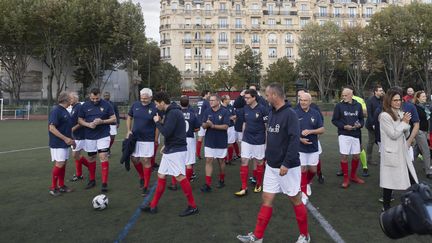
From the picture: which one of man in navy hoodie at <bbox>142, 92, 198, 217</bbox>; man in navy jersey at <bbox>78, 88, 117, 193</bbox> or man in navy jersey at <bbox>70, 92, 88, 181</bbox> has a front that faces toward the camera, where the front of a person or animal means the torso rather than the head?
man in navy jersey at <bbox>78, 88, 117, 193</bbox>

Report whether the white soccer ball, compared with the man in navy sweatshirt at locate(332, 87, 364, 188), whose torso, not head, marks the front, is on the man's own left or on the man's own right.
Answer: on the man's own right

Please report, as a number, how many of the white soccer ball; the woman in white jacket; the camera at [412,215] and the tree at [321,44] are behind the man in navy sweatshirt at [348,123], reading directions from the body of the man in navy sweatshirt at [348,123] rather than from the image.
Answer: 1

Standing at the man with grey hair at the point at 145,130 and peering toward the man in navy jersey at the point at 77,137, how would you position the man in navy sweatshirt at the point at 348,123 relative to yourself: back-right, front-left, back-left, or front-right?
back-right

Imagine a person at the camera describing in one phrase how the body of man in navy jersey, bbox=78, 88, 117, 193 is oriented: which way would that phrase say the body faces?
toward the camera

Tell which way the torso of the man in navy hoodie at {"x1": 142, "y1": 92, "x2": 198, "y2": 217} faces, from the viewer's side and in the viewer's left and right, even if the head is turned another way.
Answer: facing to the left of the viewer

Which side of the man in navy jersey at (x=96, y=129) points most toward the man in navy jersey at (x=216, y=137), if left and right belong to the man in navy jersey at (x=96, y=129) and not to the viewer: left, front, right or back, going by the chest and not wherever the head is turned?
left

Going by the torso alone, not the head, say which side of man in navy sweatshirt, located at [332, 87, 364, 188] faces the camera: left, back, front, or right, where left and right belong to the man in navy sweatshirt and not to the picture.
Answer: front
